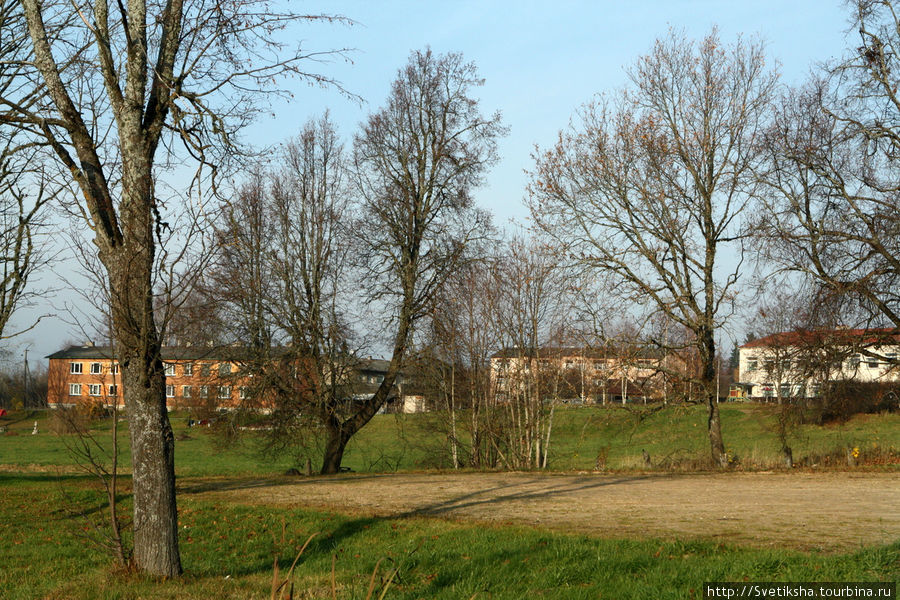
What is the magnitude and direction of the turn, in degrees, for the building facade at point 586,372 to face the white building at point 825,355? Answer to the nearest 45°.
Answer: approximately 45° to its left

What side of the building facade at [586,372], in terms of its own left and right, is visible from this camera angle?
front
